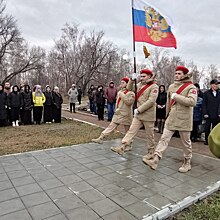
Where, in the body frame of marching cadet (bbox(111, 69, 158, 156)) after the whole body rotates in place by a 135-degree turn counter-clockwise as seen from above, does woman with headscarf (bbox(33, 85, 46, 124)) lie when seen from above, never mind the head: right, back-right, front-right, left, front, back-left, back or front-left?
back-left

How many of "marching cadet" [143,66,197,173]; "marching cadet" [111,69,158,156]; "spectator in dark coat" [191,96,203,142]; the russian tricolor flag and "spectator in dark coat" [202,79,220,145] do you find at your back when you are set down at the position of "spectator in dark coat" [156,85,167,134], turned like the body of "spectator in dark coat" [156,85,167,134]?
0

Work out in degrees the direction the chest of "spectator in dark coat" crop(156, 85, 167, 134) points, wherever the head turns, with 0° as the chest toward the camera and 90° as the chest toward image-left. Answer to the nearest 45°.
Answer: approximately 0°

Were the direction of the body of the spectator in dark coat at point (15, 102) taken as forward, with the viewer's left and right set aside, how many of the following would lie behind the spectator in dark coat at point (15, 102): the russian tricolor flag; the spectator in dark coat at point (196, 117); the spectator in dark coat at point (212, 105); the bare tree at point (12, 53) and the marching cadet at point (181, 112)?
1

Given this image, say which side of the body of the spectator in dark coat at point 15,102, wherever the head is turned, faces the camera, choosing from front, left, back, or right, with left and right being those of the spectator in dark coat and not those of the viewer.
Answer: front

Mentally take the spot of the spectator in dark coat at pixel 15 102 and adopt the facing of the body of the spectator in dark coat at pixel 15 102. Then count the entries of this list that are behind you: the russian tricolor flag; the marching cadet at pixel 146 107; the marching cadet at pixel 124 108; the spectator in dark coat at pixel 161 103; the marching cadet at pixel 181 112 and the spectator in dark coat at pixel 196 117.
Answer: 0

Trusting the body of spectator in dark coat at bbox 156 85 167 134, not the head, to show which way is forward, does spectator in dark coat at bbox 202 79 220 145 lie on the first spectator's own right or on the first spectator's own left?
on the first spectator's own left

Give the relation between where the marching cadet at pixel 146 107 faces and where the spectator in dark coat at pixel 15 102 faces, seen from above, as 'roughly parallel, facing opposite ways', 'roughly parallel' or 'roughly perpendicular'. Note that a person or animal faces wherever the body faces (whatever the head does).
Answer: roughly perpendicular

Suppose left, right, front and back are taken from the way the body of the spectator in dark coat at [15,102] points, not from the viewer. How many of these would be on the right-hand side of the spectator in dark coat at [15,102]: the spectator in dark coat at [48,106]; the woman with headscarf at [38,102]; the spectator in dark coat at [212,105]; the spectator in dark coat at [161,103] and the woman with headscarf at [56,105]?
0

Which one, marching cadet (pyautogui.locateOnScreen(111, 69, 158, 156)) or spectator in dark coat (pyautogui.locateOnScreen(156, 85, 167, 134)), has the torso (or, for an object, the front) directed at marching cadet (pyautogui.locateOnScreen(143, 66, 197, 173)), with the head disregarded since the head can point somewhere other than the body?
the spectator in dark coat

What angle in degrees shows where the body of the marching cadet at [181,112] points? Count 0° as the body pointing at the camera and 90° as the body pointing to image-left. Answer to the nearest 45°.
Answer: approximately 45°

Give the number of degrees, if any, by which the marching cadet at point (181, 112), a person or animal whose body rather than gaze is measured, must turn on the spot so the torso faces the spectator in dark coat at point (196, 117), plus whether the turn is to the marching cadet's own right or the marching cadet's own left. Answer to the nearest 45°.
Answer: approximately 135° to the marching cadet's own right

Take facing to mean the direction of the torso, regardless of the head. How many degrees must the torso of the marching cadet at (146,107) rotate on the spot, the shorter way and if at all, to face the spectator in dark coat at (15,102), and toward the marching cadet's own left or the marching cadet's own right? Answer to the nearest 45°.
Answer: approximately 90° to the marching cadet's own right

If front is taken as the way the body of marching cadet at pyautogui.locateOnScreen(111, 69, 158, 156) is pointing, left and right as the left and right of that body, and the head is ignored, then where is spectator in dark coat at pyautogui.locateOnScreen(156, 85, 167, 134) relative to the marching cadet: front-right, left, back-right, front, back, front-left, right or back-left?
back-right

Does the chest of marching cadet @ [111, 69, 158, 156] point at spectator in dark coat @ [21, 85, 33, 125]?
no

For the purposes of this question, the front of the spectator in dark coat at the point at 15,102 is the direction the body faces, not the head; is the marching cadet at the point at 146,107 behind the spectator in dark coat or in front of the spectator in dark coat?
in front

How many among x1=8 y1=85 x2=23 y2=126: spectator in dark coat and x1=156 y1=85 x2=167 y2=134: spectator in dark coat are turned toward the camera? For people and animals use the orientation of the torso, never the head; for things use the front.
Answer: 2

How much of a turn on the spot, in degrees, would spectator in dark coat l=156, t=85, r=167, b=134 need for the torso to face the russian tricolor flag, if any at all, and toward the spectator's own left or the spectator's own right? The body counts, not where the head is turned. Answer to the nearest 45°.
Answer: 0° — they already face it
